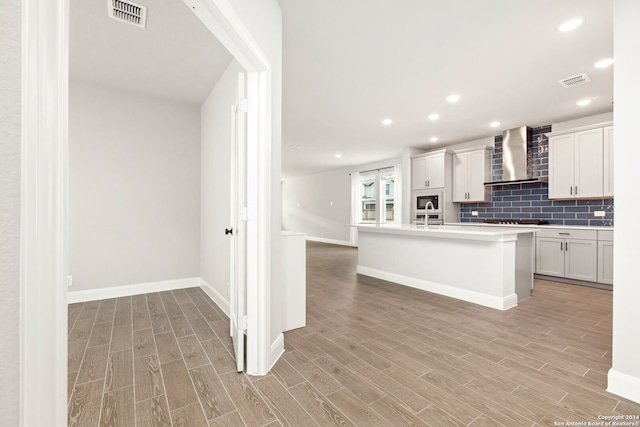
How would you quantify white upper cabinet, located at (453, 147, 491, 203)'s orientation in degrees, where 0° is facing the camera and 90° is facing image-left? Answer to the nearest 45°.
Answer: approximately 45°

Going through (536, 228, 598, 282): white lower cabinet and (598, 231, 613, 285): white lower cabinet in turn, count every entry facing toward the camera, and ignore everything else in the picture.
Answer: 2

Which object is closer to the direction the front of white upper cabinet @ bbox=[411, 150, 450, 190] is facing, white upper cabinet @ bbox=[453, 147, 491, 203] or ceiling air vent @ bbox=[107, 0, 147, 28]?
the ceiling air vent

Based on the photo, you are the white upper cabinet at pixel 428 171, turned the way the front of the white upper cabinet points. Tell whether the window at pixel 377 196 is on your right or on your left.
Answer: on your right

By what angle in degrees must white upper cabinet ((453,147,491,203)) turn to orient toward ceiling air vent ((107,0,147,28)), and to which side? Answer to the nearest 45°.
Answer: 0° — it already faces it

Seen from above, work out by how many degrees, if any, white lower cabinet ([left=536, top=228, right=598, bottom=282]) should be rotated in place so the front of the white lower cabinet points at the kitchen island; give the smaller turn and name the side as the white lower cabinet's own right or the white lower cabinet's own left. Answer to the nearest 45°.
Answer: approximately 45° to the white lower cabinet's own right

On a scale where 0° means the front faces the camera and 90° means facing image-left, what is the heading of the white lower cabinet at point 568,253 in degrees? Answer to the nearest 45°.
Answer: approximately 0°
